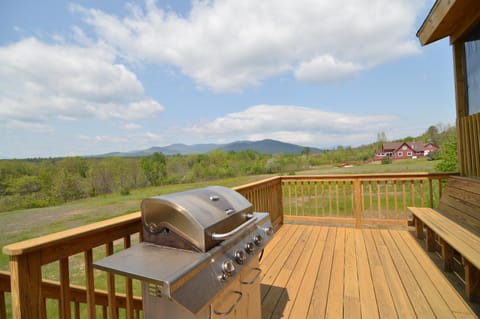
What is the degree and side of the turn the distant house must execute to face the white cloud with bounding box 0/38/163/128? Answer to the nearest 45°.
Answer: approximately 90° to its right

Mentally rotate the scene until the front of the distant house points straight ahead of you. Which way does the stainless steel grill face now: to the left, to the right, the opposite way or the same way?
to the left

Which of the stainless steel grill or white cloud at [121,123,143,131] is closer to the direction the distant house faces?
the stainless steel grill

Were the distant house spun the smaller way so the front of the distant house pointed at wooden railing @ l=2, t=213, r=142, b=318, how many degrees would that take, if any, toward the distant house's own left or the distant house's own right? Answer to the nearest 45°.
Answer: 0° — it already faces it

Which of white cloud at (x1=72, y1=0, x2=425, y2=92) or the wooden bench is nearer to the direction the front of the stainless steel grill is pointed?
the wooden bench

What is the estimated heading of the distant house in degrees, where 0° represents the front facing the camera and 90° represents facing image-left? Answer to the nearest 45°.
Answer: approximately 0°

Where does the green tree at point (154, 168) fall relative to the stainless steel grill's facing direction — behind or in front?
behind

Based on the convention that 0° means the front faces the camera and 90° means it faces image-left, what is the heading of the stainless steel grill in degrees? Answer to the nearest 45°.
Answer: approximately 315°

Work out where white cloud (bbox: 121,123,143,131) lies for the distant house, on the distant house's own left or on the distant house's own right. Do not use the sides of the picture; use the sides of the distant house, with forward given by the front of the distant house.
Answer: on the distant house's own right
